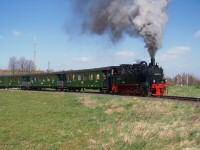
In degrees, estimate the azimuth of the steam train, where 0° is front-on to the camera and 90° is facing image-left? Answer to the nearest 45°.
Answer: approximately 315°
